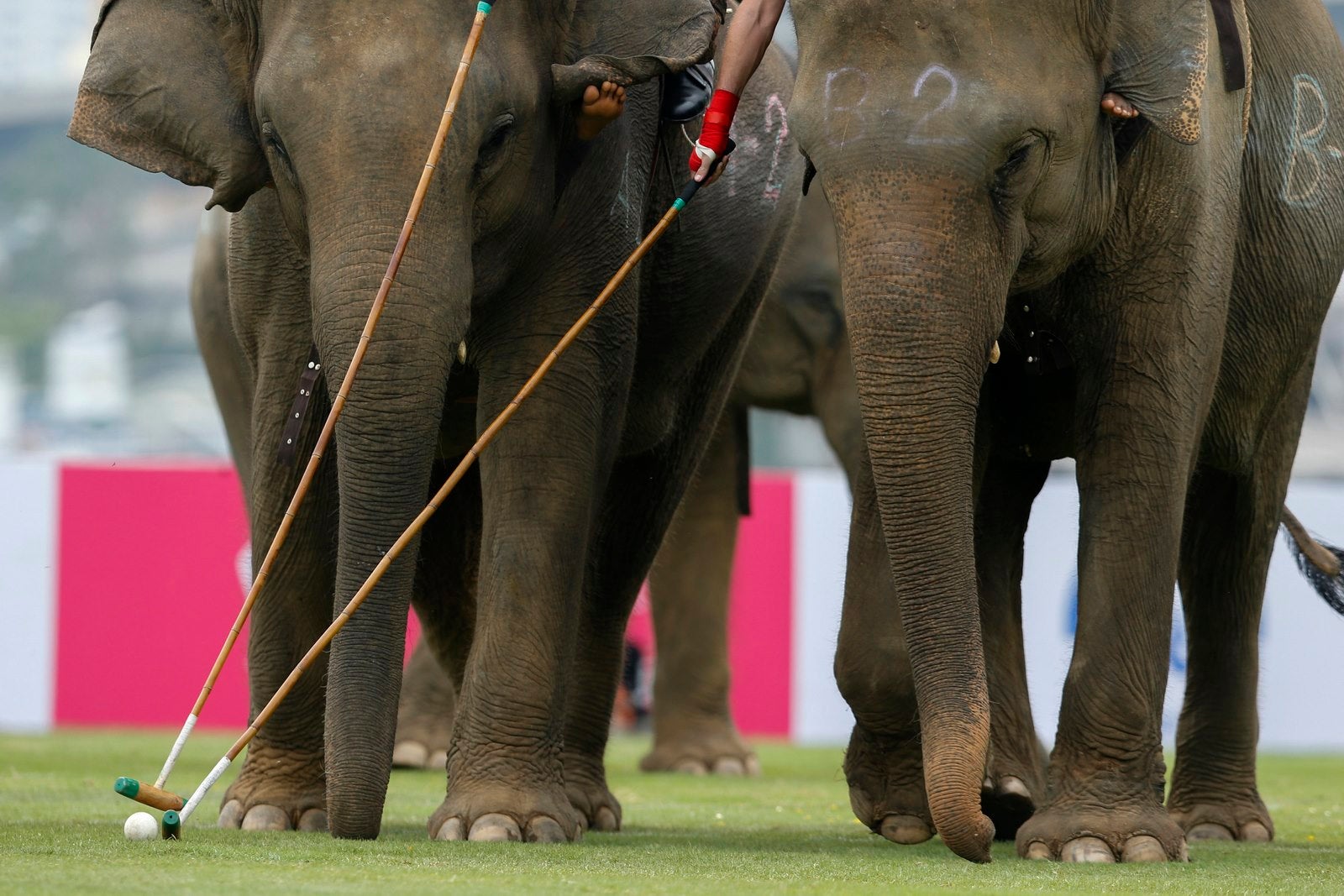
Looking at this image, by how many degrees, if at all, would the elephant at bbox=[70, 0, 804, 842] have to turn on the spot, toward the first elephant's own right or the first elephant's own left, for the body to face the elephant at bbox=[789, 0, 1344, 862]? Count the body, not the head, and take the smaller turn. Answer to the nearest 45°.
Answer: approximately 135° to the first elephant's own left

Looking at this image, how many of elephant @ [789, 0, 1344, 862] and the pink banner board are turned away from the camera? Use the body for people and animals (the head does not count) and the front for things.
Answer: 0

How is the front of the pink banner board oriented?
toward the camera

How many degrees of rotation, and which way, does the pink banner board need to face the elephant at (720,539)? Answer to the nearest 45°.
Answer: approximately 45° to its left

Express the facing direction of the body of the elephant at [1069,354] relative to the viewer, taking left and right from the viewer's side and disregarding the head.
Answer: facing the viewer and to the left of the viewer

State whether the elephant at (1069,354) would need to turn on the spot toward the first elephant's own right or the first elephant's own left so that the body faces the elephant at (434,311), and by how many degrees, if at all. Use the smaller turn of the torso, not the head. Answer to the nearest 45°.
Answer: approximately 45° to the first elephant's own right

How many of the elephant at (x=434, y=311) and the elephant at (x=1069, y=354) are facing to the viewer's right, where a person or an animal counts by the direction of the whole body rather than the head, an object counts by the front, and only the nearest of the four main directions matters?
0

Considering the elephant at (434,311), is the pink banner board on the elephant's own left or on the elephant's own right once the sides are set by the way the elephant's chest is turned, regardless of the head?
on the elephant's own right

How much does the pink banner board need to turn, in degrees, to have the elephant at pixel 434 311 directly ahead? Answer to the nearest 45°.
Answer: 0° — it already faces it
